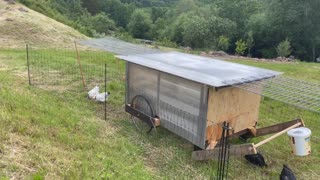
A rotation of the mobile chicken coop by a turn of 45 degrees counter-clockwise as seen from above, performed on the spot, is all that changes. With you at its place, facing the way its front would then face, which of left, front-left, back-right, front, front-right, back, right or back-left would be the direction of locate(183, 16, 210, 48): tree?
left

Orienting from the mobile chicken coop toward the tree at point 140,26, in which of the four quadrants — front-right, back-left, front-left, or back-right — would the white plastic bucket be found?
back-right

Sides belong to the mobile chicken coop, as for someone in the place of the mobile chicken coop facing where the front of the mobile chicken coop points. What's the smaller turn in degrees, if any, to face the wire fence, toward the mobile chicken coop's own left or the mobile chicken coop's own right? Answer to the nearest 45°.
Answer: approximately 180°

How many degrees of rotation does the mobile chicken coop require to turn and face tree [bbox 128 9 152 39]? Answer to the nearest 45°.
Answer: approximately 135° to its left

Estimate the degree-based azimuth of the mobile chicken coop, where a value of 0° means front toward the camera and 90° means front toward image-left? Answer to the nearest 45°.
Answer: approximately 315°

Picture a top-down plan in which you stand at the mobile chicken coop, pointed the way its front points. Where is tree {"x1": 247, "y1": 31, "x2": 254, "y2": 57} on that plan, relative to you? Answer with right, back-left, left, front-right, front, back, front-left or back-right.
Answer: back-left

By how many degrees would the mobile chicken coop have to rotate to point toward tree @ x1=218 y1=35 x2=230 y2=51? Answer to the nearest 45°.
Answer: approximately 135° to its left

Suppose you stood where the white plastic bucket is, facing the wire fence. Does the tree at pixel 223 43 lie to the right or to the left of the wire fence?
right
